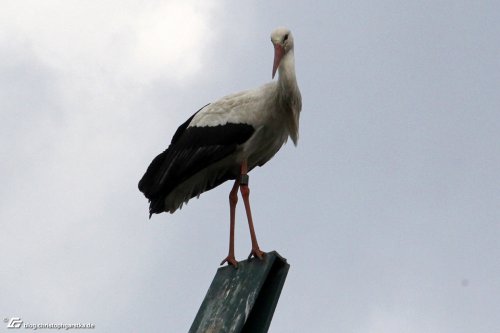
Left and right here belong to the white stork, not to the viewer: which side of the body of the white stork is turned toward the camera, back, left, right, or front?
right
